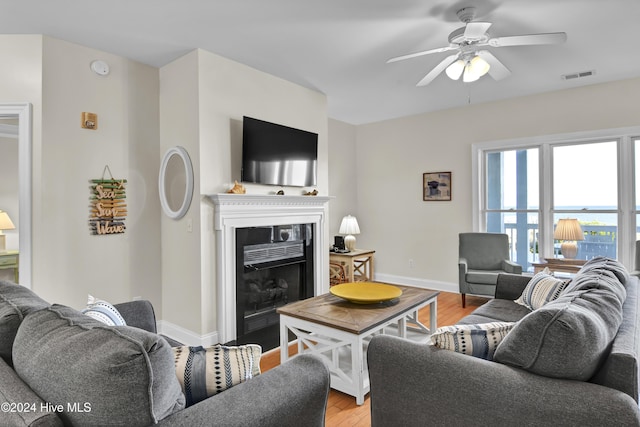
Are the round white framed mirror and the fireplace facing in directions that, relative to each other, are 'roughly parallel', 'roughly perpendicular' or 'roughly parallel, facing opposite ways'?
roughly perpendicular

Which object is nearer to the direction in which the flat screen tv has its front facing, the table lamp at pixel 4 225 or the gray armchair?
the gray armchair

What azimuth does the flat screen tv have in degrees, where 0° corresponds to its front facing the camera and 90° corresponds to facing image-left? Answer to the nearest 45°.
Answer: approximately 315°

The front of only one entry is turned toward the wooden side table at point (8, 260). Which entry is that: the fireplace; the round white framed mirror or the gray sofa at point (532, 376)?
the gray sofa

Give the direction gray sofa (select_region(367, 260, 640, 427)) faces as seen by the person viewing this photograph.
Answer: facing to the left of the viewer

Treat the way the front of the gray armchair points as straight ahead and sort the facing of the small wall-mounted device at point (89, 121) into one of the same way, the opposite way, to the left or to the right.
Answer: to the left
